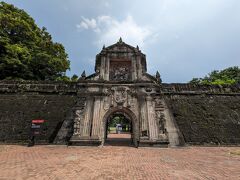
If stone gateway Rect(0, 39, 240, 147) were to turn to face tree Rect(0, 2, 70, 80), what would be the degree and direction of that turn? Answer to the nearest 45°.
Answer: approximately 90° to its right

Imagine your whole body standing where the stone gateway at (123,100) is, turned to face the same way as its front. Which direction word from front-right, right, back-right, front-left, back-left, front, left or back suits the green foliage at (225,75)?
back-left

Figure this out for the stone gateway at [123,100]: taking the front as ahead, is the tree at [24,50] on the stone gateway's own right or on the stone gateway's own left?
on the stone gateway's own right

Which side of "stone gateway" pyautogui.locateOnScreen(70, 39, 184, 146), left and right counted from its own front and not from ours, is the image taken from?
front

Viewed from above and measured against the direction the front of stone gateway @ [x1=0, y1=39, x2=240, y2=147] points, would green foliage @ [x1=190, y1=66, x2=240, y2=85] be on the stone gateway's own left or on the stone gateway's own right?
on the stone gateway's own left
